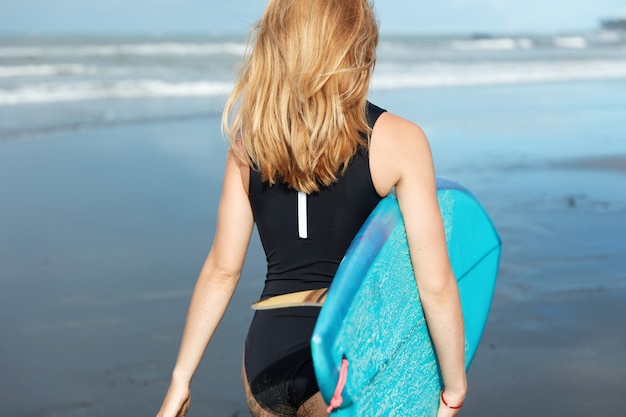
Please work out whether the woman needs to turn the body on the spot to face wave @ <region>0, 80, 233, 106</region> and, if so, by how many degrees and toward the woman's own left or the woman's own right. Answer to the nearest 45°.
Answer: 0° — they already face it

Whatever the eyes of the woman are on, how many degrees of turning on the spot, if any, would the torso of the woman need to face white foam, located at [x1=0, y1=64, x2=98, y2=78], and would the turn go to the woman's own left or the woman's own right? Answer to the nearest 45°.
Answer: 0° — they already face it

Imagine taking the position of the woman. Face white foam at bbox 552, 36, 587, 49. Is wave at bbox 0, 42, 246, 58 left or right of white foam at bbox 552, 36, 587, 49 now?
left

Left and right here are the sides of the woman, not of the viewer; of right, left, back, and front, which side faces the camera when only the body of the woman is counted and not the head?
back

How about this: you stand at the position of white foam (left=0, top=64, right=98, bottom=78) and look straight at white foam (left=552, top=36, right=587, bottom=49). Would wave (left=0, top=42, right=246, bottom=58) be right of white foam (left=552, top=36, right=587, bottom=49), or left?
left

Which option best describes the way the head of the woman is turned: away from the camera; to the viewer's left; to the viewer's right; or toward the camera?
away from the camera

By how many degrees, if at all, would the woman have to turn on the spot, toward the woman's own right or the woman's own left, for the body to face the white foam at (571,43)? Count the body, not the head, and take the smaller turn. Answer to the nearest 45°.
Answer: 0° — they already face it

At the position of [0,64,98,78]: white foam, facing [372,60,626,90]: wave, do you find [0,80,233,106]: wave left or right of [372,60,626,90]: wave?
right
